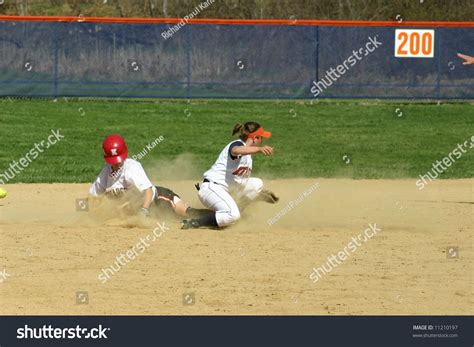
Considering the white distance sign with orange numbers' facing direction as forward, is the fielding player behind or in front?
in front

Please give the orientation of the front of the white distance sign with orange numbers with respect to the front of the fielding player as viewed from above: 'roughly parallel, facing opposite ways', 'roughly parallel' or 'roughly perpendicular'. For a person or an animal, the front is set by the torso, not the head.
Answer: roughly perpendicular

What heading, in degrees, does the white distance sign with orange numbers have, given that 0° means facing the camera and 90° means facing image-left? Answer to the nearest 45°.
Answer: approximately 0°
